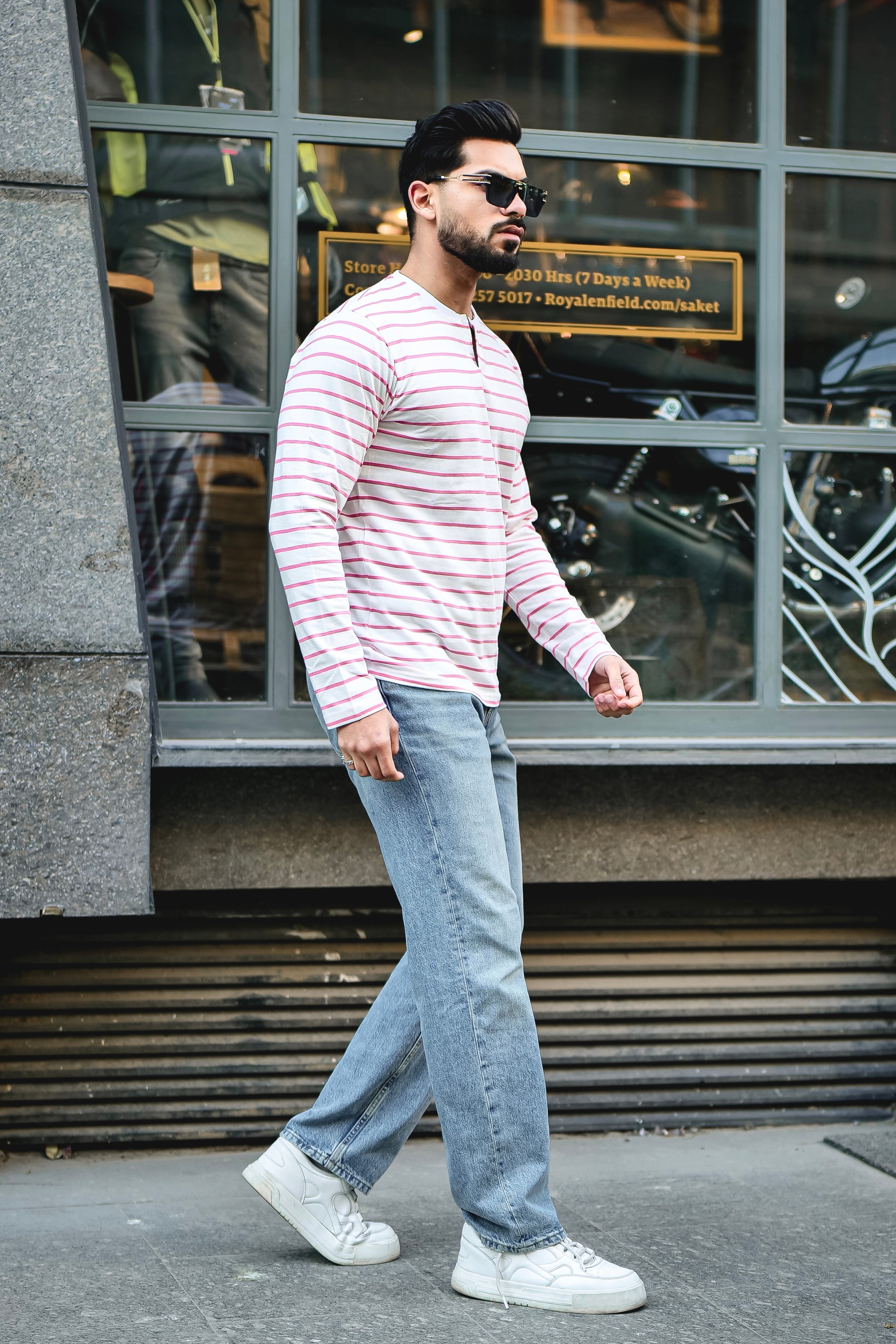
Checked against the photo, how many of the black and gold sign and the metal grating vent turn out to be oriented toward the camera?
2

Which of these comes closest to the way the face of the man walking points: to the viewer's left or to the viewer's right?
to the viewer's right

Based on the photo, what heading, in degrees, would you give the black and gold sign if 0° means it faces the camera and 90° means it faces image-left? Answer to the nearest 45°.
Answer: approximately 0°

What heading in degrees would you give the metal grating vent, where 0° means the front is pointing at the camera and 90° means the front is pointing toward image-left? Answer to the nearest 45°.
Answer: approximately 0°

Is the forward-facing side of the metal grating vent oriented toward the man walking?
yes

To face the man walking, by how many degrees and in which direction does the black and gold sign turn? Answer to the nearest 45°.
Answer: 0° — it already faces them
